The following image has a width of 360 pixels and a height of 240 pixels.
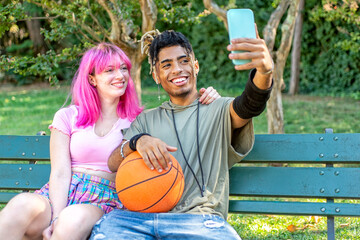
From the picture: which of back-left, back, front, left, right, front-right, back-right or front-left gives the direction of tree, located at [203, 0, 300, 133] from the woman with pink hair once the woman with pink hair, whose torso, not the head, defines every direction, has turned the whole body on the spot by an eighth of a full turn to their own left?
left

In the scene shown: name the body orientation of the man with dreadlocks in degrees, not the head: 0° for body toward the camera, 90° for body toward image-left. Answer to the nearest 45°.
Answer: approximately 0°

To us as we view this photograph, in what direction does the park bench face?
facing the viewer

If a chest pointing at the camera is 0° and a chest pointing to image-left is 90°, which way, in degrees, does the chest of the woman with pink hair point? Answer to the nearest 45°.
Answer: approximately 0°

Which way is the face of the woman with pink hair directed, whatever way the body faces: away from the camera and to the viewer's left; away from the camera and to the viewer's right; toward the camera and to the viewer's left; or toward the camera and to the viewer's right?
toward the camera and to the viewer's right

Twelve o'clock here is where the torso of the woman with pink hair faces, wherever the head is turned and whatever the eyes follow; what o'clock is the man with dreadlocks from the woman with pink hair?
The man with dreadlocks is roughly at 10 o'clock from the woman with pink hair.

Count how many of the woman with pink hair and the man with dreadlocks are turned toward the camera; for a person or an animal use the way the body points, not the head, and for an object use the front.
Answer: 2

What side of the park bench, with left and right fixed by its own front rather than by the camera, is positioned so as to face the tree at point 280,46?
back

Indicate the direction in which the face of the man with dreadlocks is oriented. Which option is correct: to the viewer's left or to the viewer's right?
to the viewer's right
